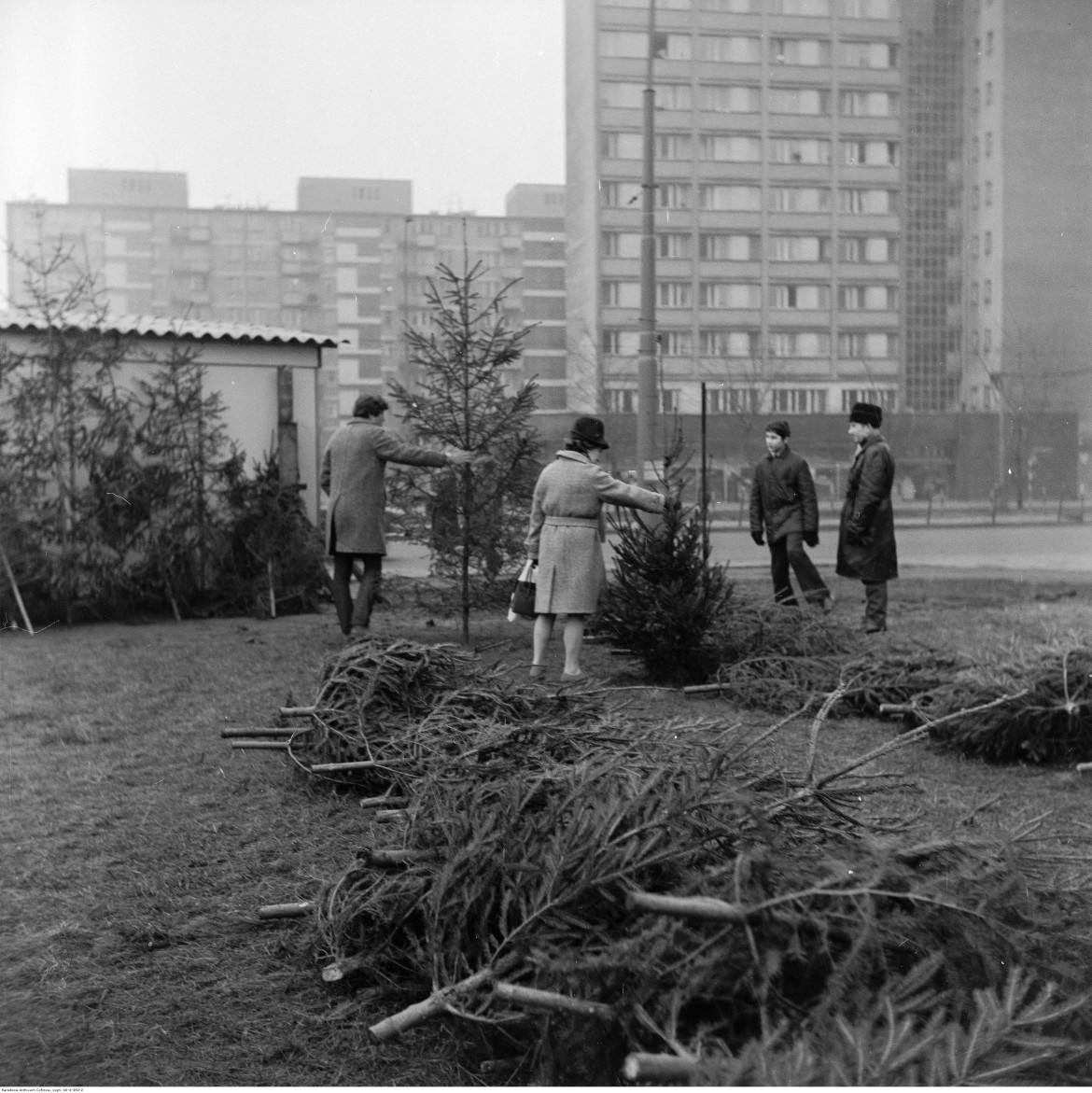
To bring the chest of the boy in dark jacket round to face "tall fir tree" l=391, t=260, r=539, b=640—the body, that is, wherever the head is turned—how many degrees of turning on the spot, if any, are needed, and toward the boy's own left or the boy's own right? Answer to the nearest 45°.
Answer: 0° — they already face it

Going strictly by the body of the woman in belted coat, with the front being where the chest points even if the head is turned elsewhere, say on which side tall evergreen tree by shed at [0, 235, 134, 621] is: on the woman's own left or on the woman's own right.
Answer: on the woman's own left

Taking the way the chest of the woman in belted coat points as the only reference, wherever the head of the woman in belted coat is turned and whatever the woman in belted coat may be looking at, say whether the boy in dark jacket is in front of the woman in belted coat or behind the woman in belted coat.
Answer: in front

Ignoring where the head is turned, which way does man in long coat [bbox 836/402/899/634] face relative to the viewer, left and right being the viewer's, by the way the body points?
facing to the left of the viewer

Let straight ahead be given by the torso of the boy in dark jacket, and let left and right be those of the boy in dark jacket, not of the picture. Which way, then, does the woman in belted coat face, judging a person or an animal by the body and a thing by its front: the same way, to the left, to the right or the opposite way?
the opposite way

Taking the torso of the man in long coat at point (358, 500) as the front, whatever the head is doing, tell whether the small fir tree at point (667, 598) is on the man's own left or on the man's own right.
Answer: on the man's own right

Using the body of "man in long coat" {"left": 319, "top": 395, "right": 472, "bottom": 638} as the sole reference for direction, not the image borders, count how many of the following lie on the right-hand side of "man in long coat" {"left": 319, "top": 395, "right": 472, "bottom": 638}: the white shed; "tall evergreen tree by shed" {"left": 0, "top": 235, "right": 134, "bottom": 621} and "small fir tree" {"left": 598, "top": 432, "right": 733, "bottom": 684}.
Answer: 1

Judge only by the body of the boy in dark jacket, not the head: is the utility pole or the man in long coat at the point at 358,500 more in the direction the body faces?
the man in long coat

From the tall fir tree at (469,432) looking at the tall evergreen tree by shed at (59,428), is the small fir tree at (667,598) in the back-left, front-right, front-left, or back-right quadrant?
back-left

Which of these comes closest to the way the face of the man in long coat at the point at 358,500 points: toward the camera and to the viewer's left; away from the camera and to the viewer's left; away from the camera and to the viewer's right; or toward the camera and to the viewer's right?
away from the camera and to the viewer's right

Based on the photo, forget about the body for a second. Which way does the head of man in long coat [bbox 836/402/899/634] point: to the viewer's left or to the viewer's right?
to the viewer's left

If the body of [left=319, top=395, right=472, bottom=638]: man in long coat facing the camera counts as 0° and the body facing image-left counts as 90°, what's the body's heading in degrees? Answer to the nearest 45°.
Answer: approximately 225°

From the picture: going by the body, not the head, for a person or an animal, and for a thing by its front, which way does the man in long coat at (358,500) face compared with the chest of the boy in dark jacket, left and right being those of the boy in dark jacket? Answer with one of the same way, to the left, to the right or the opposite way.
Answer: the opposite way

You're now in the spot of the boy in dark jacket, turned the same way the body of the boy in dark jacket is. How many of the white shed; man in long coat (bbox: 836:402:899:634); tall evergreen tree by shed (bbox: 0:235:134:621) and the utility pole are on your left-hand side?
1

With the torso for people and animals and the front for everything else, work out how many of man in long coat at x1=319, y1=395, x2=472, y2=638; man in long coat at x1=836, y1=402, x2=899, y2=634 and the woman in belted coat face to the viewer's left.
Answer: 1

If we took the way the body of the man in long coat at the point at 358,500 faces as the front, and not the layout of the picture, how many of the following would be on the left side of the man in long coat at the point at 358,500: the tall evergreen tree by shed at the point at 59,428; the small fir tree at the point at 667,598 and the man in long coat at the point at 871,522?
1

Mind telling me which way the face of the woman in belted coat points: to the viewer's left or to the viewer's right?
to the viewer's right

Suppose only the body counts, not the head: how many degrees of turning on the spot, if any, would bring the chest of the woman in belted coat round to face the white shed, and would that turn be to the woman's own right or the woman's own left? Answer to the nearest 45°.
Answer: approximately 90° to the woman's own left
